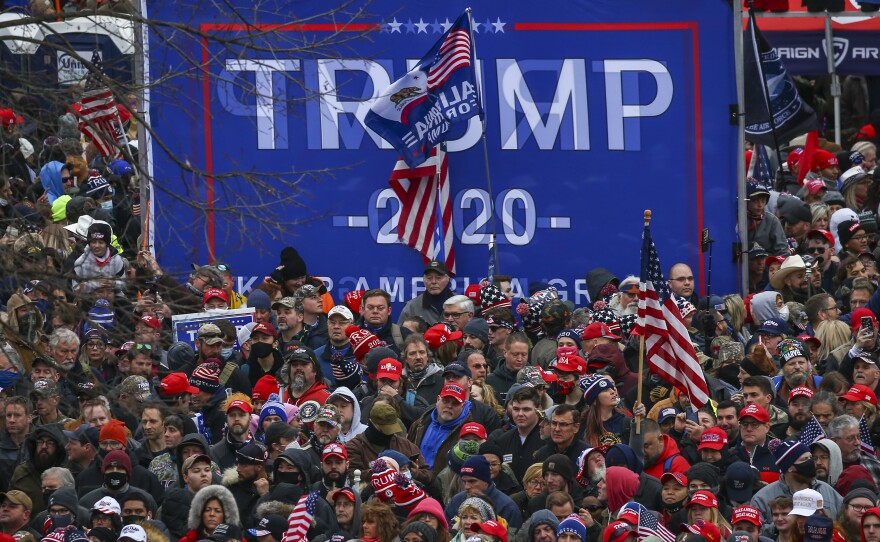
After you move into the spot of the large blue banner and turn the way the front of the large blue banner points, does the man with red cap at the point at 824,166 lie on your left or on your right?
on your left

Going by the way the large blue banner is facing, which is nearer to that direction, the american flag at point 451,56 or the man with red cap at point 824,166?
the american flag

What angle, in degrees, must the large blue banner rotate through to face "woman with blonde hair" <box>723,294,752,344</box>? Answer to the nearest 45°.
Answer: approximately 45° to its left

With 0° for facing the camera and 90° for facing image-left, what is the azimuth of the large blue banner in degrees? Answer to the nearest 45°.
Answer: approximately 0°

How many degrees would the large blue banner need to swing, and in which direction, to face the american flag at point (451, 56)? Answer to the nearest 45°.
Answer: approximately 45° to its right

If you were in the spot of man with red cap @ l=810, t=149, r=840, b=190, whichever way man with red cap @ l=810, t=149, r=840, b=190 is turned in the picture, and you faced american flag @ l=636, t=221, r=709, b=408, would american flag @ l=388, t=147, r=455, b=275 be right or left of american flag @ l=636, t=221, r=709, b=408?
right
